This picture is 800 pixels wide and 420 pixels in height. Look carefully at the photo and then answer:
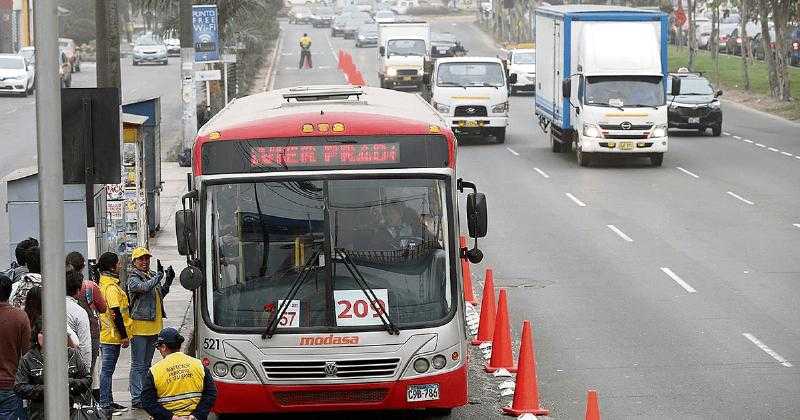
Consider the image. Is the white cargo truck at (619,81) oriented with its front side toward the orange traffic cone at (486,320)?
yes

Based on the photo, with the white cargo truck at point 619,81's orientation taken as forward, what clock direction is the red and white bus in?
The red and white bus is roughly at 12 o'clock from the white cargo truck.

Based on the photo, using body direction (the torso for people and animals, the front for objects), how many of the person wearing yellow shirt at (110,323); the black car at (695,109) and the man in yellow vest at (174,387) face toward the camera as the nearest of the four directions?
1

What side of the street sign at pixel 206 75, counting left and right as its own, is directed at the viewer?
front

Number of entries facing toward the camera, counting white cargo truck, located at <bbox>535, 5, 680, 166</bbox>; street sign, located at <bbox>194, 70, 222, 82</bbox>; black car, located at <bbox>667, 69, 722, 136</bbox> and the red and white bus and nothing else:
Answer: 4

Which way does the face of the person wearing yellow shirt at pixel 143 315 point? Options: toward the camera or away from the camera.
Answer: toward the camera

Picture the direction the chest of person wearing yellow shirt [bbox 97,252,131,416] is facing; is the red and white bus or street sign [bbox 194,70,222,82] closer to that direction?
the red and white bus

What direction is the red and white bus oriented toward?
toward the camera

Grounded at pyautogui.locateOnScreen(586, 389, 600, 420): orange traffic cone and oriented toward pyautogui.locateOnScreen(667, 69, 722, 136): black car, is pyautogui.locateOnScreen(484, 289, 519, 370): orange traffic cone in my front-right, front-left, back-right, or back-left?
front-left

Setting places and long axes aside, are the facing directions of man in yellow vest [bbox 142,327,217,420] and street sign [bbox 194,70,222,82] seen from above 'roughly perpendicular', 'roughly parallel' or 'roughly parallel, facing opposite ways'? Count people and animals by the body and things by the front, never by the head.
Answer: roughly parallel, facing opposite ways

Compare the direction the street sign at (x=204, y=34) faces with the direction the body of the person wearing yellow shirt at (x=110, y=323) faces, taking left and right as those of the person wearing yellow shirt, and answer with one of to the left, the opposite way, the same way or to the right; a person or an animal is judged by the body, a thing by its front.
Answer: to the right

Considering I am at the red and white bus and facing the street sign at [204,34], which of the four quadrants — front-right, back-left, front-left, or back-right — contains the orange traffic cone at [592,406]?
back-right

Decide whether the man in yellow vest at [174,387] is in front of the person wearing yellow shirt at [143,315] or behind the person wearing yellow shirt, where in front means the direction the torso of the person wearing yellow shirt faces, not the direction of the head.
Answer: in front

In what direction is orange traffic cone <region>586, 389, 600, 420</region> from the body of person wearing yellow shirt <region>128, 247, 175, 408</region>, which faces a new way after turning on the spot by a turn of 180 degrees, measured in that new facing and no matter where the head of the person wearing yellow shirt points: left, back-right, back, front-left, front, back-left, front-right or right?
back

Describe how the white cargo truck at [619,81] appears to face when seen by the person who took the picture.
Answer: facing the viewer

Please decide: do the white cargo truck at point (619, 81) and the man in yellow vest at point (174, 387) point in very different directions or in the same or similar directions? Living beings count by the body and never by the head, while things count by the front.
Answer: very different directions

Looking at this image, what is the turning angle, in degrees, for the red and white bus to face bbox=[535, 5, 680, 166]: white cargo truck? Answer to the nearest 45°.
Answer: approximately 180°

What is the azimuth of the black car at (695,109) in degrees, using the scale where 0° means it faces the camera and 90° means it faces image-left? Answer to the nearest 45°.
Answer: approximately 0°

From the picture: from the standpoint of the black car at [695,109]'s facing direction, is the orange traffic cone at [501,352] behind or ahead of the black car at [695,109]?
ahead
